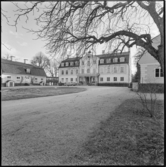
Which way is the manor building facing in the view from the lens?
facing the viewer and to the left of the viewer

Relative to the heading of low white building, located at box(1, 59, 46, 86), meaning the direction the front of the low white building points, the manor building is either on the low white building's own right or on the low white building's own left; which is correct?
on the low white building's own left

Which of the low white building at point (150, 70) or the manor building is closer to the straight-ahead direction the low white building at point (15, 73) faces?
the low white building

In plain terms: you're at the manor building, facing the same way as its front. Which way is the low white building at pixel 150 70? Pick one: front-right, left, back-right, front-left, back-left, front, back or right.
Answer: front-left

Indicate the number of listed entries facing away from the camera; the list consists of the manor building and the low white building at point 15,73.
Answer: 0
